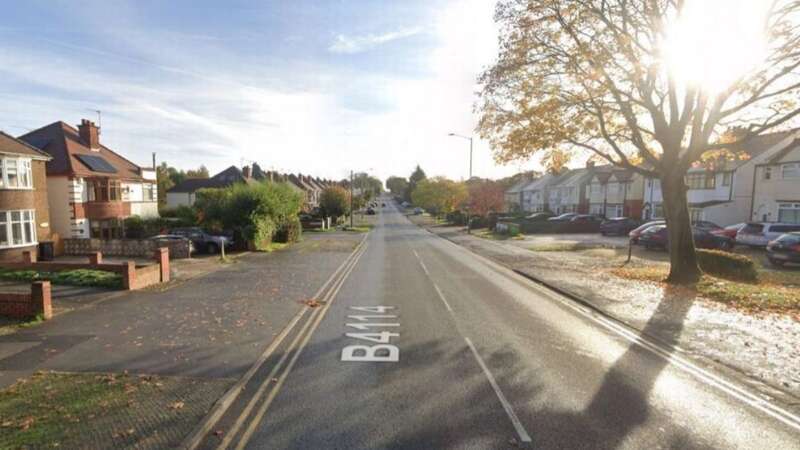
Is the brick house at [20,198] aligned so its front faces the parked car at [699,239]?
yes

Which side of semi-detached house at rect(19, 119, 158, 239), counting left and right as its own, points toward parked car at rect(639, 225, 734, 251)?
front

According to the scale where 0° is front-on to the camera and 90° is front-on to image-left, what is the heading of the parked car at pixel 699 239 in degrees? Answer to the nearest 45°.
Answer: approximately 270°
